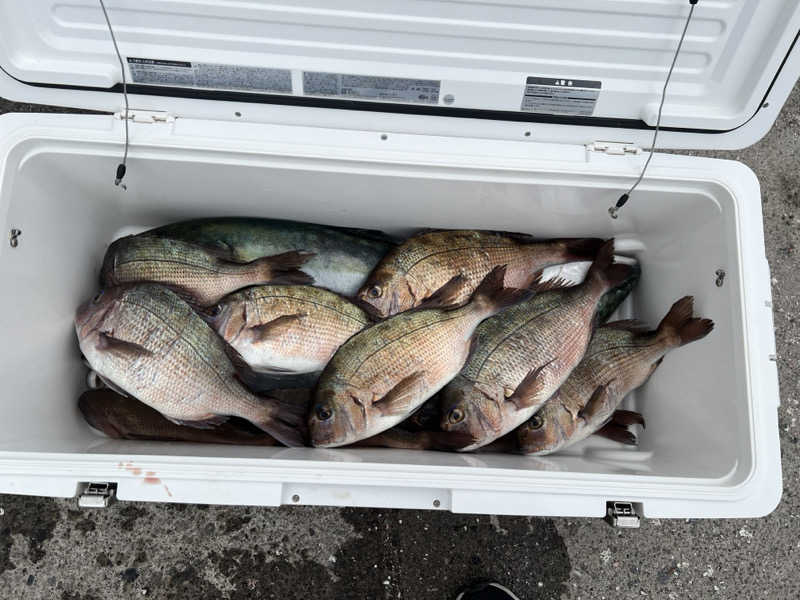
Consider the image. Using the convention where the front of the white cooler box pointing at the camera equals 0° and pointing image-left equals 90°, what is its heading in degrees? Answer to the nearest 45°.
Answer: approximately 0°
